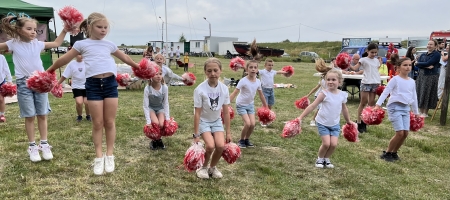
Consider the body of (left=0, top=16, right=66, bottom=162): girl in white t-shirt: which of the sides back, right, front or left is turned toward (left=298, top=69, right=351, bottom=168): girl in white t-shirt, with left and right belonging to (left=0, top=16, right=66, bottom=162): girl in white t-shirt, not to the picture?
left

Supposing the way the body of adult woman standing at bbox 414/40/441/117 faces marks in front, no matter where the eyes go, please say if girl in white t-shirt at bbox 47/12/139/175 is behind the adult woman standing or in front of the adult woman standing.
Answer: in front

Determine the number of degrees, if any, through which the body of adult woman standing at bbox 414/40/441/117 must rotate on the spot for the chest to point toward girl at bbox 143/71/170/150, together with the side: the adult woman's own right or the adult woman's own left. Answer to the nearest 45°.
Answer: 0° — they already face them

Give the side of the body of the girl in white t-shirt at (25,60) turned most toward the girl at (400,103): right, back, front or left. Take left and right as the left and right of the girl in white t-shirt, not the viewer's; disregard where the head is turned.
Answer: left

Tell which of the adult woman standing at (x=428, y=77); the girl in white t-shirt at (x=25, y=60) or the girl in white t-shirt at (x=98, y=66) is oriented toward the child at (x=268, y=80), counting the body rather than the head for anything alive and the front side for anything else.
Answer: the adult woman standing

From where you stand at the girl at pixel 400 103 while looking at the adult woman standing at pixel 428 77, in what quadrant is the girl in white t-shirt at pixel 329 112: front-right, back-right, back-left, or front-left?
back-left

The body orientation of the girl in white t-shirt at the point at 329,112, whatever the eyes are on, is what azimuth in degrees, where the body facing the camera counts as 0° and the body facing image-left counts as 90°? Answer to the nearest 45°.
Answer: approximately 0°

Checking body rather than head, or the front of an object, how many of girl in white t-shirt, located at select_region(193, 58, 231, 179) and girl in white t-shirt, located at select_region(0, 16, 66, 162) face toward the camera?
2
